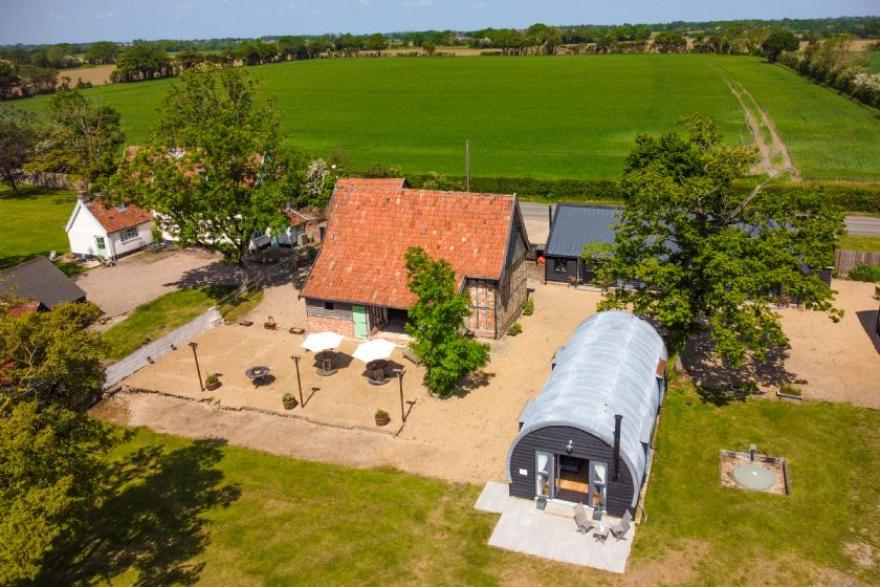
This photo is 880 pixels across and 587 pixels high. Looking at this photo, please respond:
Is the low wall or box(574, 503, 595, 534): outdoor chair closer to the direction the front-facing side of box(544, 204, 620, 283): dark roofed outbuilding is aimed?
the outdoor chair

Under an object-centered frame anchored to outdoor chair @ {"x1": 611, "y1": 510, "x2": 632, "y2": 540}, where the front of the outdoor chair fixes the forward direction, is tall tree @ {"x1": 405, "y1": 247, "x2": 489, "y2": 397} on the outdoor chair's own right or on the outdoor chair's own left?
on the outdoor chair's own right

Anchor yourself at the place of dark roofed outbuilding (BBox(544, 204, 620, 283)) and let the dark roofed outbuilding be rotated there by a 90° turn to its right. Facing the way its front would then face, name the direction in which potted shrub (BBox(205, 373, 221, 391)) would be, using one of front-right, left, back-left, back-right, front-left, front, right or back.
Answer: front-left

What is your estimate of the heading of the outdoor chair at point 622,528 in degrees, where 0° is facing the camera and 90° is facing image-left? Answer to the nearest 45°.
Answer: approximately 45°

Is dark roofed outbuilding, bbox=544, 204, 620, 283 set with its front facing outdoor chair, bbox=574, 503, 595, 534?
yes

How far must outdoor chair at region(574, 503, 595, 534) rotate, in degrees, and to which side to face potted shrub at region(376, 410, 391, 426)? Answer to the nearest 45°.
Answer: approximately 180°

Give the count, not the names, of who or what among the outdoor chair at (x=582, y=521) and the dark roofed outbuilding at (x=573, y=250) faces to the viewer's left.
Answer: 0

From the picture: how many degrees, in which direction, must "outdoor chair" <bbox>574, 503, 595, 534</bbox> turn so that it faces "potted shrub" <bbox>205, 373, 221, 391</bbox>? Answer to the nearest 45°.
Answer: approximately 135° to its right

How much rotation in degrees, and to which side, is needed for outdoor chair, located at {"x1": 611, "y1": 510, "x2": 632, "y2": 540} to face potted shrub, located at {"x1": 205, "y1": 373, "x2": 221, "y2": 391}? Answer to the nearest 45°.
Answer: approximately 45° to its right
